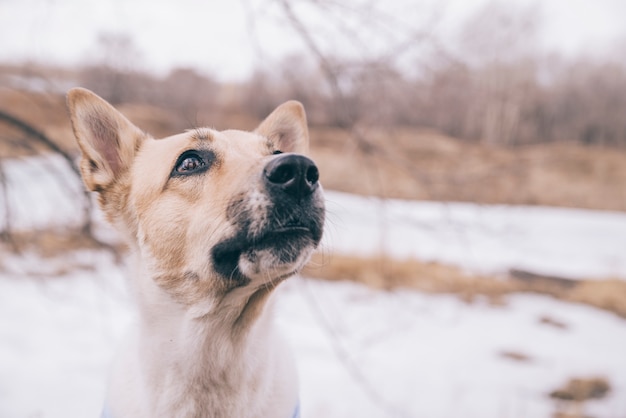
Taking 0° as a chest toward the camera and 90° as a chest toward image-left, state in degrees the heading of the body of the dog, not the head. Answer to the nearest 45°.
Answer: approximately 315°
